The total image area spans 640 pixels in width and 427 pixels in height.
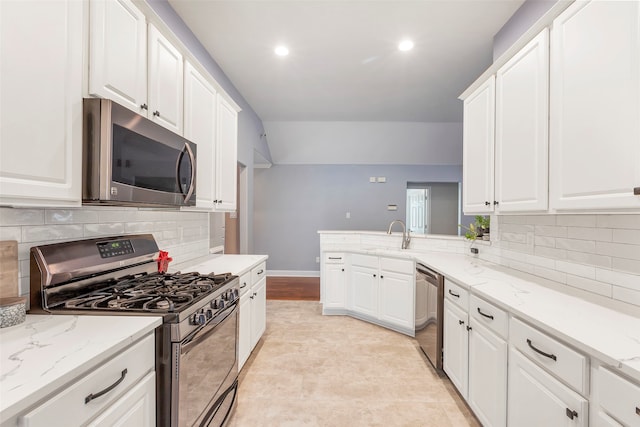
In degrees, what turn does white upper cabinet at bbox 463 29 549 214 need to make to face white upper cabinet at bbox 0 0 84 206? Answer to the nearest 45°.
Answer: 0° — it already faces it

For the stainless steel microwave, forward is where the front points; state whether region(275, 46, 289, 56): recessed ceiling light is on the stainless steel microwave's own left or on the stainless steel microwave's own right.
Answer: on the stainless steel microwave's own left

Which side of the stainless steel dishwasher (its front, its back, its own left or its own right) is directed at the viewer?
left

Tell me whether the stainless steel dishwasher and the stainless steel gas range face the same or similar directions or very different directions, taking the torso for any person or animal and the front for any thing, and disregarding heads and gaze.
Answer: very different directions

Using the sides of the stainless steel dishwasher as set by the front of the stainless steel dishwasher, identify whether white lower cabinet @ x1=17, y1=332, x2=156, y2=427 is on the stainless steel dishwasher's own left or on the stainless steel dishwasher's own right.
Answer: on the stainless steel dishwasher's own left
